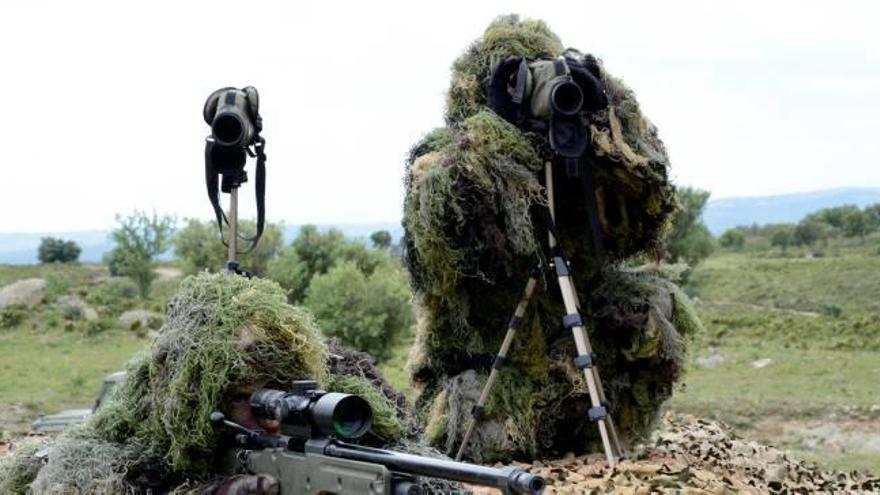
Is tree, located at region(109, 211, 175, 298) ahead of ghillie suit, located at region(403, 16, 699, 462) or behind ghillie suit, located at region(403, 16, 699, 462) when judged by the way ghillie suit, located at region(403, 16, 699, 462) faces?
behind

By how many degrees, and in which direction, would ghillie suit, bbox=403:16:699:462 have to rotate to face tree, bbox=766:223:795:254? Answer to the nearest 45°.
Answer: approximately 135° to its left

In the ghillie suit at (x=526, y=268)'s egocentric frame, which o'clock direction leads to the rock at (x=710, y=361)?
The rock is roughly at 8 o'clock from the ghillie suit.

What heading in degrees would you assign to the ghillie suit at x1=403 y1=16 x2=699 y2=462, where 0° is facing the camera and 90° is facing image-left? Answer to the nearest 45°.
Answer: approximately 315°
